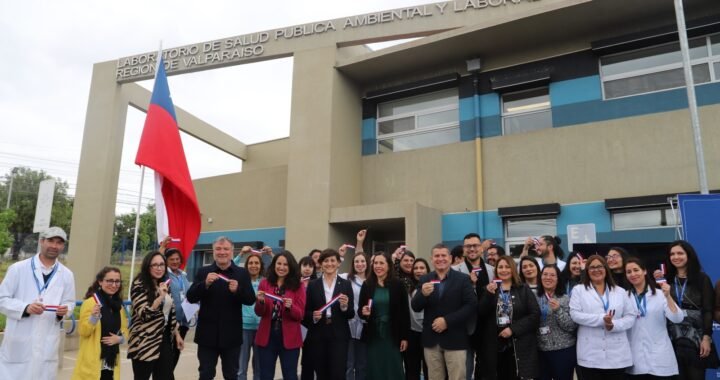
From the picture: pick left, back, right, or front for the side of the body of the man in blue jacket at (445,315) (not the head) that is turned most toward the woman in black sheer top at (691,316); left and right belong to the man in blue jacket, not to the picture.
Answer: left

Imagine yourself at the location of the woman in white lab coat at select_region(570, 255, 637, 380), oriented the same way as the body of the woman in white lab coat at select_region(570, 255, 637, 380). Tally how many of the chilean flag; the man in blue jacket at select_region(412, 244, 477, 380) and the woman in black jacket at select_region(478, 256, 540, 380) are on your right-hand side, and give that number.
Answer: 3

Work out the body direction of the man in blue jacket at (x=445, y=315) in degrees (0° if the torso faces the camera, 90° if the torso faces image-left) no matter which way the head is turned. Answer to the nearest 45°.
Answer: approximately 0°

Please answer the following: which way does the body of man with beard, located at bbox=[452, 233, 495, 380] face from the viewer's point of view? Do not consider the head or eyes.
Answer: toward the camera

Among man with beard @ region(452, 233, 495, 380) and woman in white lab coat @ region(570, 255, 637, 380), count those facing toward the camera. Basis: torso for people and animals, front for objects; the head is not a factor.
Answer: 2

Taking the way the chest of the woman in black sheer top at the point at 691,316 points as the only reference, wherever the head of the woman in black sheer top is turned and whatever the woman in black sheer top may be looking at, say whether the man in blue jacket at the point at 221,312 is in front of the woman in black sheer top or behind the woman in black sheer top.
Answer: in front

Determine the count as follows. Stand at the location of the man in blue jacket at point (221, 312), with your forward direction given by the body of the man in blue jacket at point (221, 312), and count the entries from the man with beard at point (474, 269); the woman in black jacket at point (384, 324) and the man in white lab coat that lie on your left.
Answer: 2

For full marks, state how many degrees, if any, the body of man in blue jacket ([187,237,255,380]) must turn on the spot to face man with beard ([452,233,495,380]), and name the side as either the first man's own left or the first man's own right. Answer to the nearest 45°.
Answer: approximately 90° to the first man's own left

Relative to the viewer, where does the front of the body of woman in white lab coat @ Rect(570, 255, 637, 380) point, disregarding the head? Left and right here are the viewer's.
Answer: facing the viewer

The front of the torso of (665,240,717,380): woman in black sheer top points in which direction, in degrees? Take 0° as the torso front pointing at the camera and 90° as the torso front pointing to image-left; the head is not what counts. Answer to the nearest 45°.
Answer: approximately 45°

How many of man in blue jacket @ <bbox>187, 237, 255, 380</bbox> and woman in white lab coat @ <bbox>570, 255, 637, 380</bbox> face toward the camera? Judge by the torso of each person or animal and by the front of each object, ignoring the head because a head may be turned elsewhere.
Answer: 2

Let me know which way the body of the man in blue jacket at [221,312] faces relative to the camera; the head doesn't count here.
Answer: toward the camera
